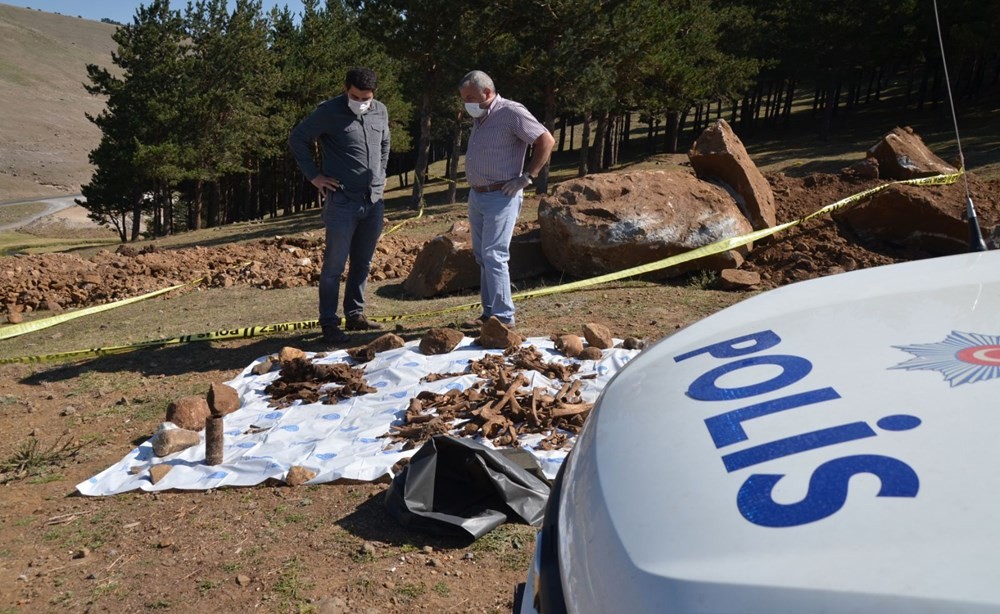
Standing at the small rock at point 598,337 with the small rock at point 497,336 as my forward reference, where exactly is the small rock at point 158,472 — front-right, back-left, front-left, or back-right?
front-left

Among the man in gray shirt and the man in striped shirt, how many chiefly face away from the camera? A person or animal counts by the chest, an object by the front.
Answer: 0

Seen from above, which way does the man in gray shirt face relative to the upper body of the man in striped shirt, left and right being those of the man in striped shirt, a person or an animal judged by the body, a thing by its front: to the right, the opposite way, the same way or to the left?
to the left

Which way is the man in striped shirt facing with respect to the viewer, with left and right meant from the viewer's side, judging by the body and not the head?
facing the viewer and to the left of the viewer

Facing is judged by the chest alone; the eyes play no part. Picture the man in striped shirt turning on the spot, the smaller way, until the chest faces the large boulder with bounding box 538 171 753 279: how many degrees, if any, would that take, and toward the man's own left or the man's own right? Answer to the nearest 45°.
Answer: approximately 180°

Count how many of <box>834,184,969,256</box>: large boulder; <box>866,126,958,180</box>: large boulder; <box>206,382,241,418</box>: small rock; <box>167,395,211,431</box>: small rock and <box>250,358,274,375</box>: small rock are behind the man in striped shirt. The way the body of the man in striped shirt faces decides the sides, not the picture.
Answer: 2

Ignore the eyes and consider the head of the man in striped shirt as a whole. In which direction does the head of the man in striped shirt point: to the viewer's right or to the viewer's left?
to the viewer's left

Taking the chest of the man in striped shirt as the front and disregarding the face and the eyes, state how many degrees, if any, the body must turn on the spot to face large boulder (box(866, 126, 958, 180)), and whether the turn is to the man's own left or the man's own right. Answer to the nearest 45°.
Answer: approximately 180°

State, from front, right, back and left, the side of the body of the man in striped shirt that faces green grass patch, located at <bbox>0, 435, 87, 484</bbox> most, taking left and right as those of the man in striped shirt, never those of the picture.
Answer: front

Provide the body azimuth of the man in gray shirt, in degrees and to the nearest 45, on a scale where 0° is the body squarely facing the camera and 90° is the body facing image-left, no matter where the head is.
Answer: approximately 315°

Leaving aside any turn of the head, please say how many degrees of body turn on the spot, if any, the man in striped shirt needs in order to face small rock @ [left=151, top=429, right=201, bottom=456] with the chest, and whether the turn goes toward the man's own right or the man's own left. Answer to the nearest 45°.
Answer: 0° — they already face it

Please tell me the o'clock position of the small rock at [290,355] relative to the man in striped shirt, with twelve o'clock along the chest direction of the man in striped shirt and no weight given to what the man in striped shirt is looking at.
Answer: The small rock is roughly at 1 o'clock from the man in striped shirt.

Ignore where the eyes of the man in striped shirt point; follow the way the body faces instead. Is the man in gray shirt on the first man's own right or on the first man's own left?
on the first man's own right

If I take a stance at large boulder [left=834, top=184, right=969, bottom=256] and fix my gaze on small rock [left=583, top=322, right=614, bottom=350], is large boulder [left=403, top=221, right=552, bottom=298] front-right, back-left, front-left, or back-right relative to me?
front-right

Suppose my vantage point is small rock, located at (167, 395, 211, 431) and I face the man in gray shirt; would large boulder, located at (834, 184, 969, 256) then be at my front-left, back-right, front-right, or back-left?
front-right
